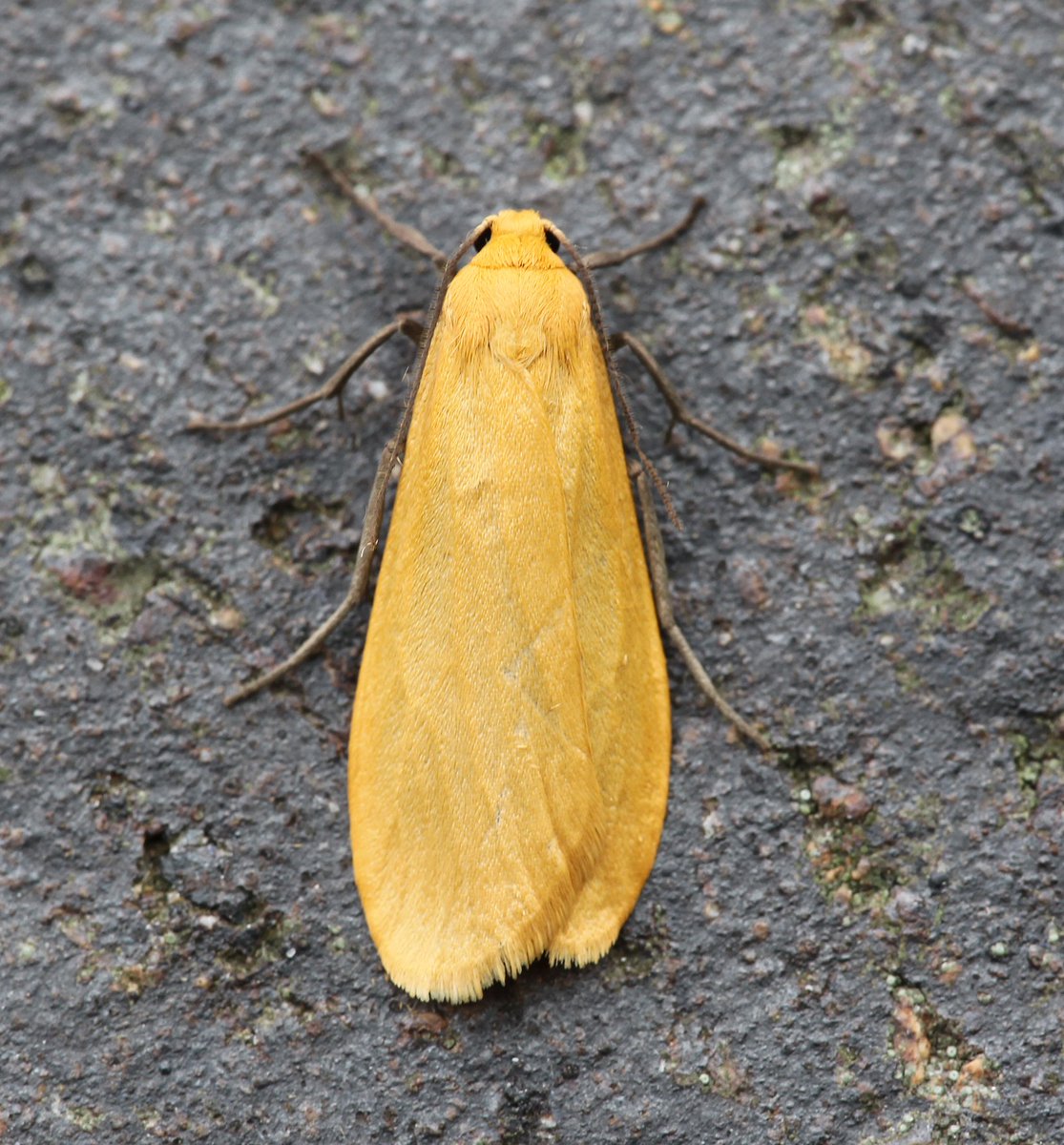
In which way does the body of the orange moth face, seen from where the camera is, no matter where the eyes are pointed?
away from the camera
